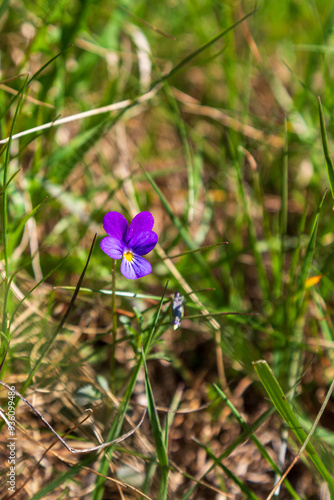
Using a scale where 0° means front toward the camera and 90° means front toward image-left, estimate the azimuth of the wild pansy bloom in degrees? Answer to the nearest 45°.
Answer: approximately 0°
